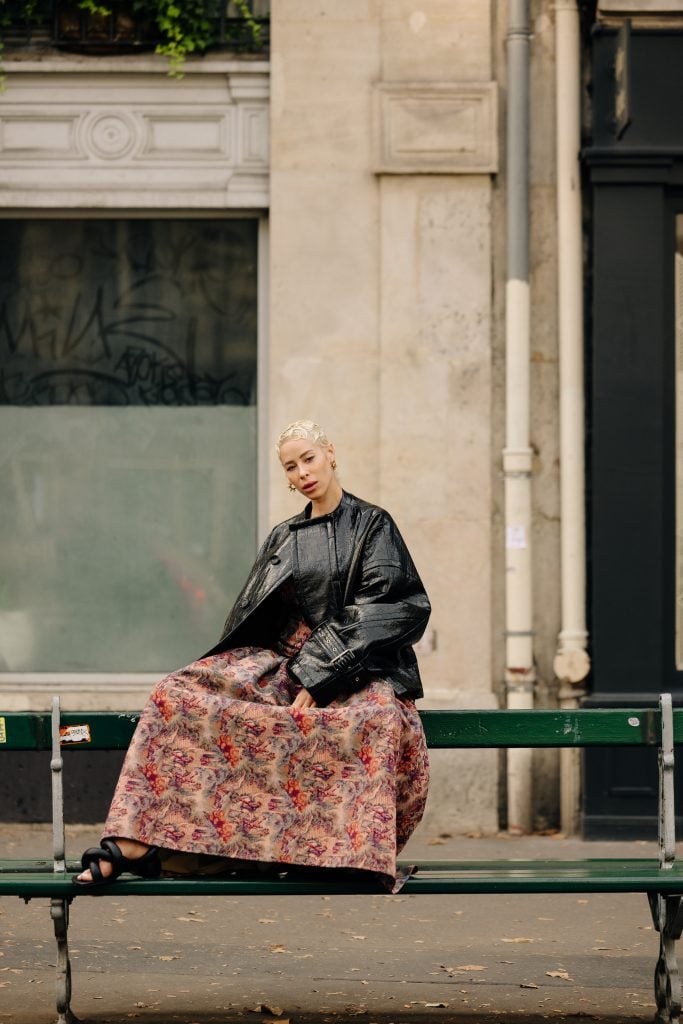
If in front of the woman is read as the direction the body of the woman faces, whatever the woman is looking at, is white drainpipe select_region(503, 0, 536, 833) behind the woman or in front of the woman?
behind

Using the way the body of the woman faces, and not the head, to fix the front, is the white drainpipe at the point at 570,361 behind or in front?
behind

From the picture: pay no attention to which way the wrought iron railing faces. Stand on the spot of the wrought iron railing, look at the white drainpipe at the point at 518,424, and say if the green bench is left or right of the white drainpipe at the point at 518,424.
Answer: right

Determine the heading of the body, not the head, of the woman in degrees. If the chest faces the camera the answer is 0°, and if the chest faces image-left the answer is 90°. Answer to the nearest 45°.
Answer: approximately 45°

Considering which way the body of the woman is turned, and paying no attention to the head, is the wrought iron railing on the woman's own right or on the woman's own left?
on the woman's own right

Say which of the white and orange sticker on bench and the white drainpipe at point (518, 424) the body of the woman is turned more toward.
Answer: the white and orange sticker on bench

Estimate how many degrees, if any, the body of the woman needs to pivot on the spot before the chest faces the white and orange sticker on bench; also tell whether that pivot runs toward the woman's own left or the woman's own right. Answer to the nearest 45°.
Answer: approximately 90° to the woman's own right

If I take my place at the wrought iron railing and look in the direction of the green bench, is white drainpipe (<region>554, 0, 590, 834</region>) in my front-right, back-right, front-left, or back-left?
front-left
